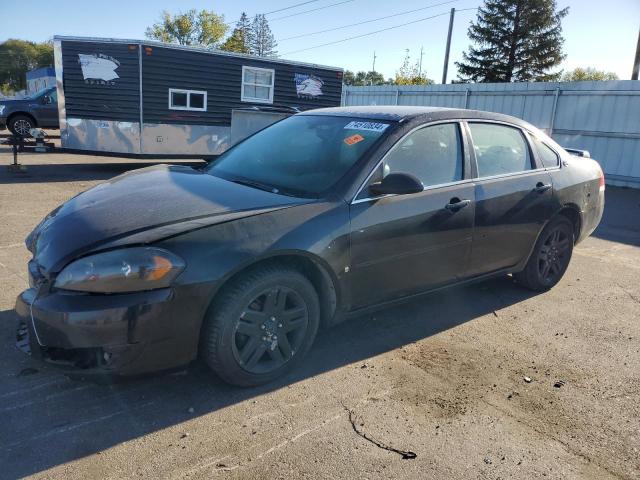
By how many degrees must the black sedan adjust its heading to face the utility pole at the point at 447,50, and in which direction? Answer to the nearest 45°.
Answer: approximately 135° to its right

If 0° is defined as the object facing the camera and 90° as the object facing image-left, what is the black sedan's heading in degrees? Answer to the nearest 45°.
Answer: approximately 45°

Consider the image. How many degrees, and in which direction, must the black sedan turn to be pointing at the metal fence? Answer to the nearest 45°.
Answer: approximately 180°

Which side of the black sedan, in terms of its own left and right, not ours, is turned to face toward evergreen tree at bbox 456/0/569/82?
back

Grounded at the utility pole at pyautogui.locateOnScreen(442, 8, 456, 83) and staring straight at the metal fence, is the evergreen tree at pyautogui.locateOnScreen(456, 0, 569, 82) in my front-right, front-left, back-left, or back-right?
back-left

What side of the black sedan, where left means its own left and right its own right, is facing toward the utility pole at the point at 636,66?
back
